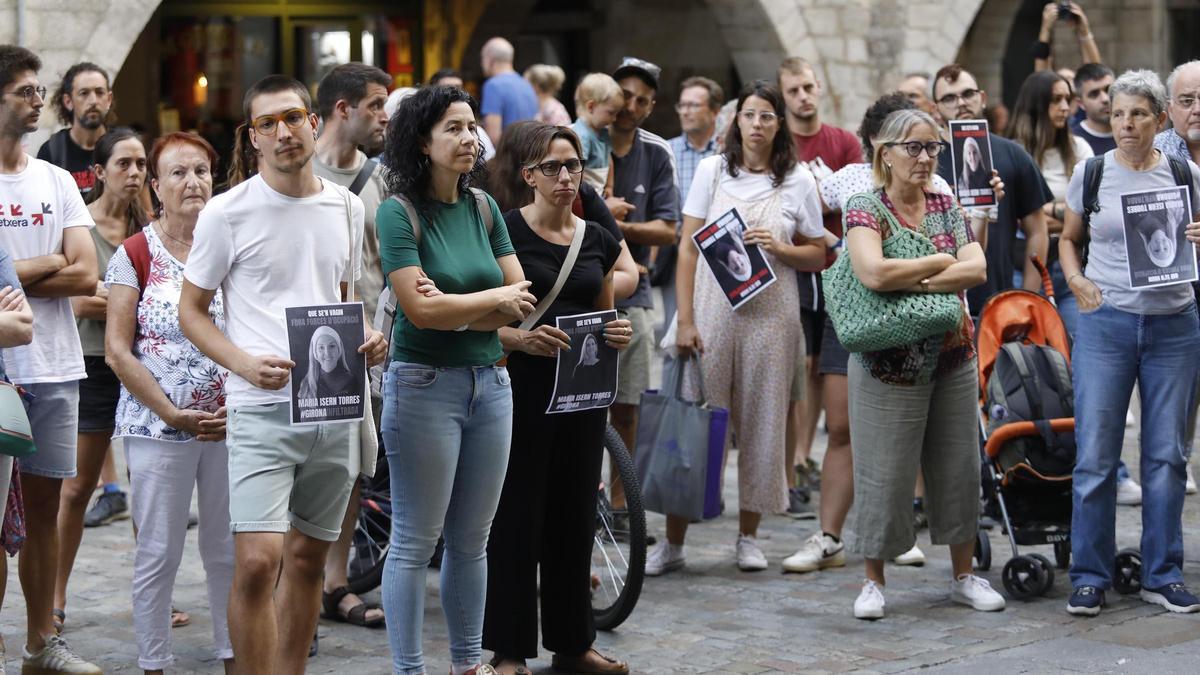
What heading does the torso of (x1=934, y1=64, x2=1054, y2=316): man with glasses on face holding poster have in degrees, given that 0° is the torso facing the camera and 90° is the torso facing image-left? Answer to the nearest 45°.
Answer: approximately 45°

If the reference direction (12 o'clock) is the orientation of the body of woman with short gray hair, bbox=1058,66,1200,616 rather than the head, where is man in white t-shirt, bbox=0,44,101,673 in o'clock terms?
The man in white t-shirt is roughly at 2 o'clock from the woman with short gray hair.

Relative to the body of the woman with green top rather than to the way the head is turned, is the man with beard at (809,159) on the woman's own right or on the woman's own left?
on the woman's own left
